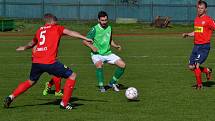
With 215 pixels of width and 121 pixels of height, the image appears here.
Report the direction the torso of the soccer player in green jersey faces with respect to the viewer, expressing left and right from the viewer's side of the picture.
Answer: facing the viewer and to the right of the viewer

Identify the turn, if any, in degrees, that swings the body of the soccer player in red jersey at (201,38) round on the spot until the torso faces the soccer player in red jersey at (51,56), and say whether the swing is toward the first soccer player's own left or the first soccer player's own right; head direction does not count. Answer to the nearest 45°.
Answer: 0° — they already face them

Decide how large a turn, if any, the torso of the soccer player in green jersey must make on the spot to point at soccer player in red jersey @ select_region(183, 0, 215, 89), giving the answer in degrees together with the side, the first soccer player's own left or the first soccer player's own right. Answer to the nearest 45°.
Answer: approximately 45° to the first soccer player's own left

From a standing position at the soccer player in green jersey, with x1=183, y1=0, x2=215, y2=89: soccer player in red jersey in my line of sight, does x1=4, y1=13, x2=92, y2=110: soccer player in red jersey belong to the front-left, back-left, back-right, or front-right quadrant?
back-right

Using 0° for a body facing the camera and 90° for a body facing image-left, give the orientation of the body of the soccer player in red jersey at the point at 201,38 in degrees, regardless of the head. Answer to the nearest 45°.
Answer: approximately 45°

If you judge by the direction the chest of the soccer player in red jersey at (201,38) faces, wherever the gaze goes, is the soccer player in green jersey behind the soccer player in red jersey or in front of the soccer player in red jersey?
in front

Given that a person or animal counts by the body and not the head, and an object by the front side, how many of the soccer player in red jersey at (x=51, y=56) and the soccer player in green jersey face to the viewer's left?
0

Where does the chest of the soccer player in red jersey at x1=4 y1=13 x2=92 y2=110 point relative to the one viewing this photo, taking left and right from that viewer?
facing away from the viewer and to the right of the viewer

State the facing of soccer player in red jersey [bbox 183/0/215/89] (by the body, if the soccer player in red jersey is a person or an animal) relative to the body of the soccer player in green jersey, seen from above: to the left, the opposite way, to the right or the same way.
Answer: to the right

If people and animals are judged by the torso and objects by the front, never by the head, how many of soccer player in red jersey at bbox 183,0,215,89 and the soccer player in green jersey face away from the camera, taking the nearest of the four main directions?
0

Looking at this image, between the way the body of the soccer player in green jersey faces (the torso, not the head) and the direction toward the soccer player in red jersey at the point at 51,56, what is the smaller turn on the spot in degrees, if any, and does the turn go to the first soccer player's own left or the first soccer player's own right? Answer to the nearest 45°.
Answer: approximately 45° to the first soccer player's own right

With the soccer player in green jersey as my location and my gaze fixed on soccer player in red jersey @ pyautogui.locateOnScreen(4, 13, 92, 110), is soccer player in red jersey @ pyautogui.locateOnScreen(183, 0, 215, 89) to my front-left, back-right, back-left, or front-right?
back-left
